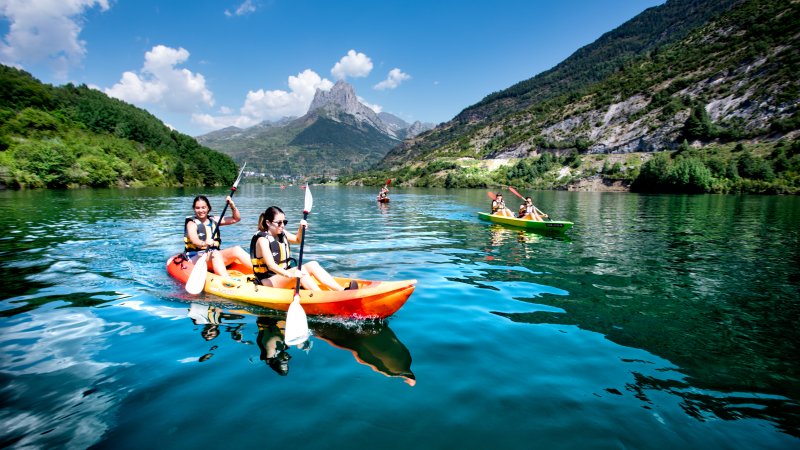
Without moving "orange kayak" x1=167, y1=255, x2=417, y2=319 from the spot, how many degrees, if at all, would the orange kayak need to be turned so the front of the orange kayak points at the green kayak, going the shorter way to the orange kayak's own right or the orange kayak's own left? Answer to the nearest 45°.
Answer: approximately 90° to the orange kayak's own left

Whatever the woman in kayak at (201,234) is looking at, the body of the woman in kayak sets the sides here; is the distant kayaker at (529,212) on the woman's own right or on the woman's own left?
on the woman's own left

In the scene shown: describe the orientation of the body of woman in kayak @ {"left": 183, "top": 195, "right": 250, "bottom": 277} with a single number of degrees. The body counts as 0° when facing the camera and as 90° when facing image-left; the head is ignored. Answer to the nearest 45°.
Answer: approximately 315°

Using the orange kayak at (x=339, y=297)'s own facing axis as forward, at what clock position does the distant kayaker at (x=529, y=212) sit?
The distant kayaker is roughly at 9 o'clock from the orange kayak.

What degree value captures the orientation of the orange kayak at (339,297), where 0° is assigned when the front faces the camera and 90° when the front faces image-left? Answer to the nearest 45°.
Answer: approximately 315°
